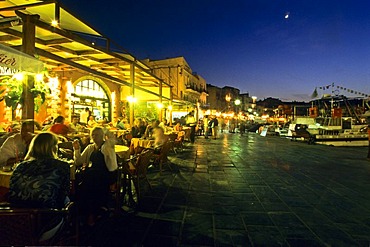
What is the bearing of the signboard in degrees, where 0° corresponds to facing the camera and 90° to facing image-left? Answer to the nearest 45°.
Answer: approximately 315°

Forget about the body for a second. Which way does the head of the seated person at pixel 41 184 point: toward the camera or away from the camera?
away from the camera
